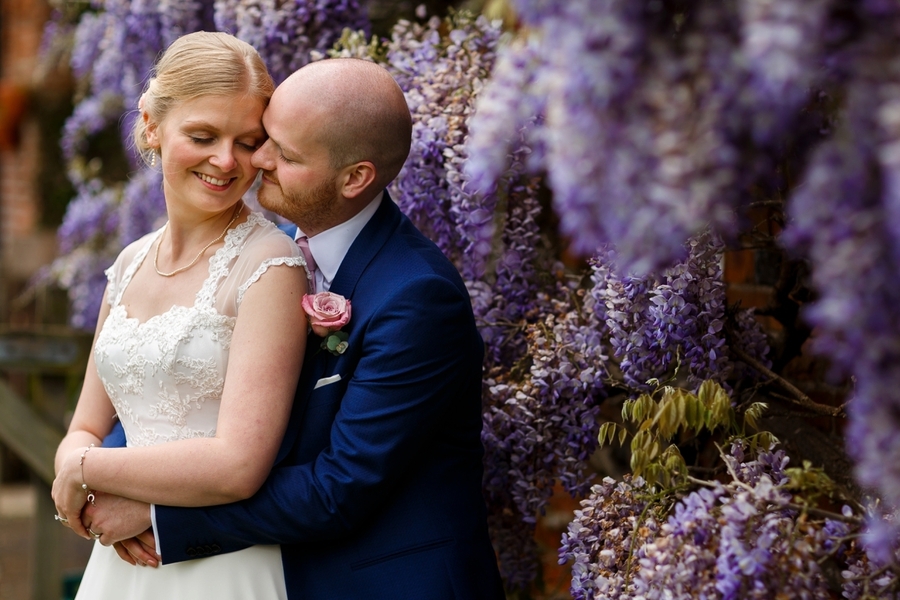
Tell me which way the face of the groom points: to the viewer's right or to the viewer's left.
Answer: to the viewer's left

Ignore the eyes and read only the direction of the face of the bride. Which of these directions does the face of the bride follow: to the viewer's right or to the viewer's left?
to the viewer's right

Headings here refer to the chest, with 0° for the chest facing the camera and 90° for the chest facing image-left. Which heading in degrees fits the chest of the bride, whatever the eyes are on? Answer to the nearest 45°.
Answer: approximately 45°

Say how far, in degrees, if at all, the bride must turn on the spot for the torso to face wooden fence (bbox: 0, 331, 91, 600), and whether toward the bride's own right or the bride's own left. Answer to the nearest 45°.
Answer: approximately 135° to the bride's own right

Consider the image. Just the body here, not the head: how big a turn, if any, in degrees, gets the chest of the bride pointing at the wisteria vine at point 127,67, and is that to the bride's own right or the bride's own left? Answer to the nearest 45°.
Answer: approximately 135° to the bride's own right

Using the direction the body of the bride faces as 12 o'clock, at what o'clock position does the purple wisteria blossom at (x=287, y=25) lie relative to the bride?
The purple wisteria blossom is roughly at 5 o'clock from the bride.
